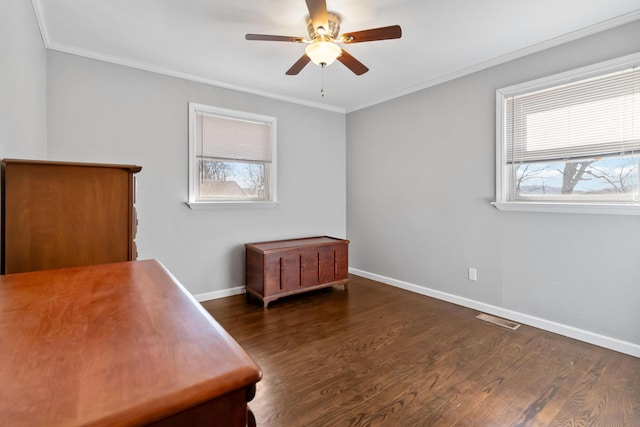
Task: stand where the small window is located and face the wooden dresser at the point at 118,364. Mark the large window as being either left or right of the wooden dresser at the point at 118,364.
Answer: left

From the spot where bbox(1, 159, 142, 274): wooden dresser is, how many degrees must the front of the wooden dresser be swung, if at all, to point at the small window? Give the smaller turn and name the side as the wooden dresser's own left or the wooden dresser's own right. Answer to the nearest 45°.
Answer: approximately 45° to the wooden dresser's own left

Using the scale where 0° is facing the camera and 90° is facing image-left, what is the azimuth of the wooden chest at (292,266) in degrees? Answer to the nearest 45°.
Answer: approximately 315°

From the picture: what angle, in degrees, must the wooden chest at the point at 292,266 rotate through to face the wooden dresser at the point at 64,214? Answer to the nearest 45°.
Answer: approximately 90° to its right

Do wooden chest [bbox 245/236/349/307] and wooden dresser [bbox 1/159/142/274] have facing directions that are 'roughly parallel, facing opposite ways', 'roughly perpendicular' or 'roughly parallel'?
roughly perpendicular

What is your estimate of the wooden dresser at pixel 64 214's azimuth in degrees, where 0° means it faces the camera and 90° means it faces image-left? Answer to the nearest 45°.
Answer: approximately 270°
